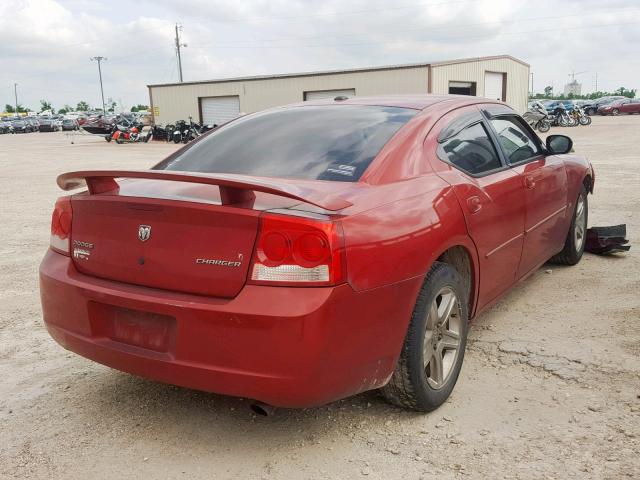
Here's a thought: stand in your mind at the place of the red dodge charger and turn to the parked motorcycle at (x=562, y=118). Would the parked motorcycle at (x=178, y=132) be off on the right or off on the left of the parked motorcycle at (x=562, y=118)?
left

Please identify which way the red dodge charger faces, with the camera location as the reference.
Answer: facing away from the viewer and to the right of the viewer

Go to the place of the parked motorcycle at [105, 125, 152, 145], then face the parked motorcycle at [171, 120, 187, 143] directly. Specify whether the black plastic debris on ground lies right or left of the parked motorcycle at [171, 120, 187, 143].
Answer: right

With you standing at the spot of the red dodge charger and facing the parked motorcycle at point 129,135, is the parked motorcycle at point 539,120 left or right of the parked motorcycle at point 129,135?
right

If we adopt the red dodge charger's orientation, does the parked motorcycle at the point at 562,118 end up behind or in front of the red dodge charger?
in front

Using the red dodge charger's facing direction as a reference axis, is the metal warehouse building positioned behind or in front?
in front

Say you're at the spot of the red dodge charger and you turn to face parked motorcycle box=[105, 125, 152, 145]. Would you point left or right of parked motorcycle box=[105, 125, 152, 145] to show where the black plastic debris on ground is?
right

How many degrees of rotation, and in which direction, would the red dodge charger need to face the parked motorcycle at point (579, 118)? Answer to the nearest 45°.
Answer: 0° — it already faces it

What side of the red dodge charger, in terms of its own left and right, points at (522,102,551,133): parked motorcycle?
front

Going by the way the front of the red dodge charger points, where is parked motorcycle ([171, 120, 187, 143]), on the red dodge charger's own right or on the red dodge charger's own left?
on the red dodge charger's own left

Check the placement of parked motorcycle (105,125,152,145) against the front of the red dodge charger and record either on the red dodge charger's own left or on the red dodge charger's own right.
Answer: on the red dodge charger's own left
